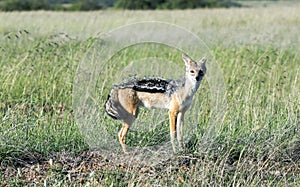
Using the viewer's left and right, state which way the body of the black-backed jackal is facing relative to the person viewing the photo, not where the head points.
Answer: facing to the right of the viewer
